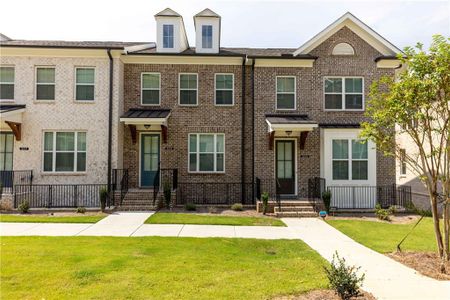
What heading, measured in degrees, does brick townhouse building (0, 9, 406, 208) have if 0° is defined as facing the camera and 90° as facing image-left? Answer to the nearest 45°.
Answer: approximately 0°

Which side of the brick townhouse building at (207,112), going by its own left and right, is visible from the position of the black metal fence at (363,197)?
left

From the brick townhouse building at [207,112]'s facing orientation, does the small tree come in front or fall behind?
in front

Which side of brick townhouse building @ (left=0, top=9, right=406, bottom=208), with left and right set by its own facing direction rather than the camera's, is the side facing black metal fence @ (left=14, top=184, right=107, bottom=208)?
right

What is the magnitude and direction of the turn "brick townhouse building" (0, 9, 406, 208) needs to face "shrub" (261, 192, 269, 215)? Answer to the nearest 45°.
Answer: approximately 45° to its left
